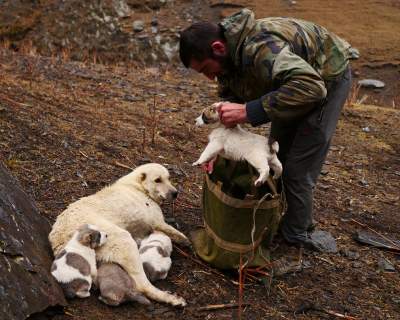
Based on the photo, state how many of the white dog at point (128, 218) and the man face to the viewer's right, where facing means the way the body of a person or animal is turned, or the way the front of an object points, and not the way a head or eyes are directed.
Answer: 1

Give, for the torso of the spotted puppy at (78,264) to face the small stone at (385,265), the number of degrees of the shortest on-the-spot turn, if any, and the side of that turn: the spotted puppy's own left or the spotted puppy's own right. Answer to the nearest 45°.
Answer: approximately 45° to the spotted puppy's own right

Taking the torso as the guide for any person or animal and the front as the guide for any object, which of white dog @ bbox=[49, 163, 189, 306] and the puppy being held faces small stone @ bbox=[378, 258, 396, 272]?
the white dog

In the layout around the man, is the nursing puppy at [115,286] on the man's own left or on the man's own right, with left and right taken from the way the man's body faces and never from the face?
on the man's own left

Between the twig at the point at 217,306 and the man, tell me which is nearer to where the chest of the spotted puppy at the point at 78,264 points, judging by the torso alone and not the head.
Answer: the man

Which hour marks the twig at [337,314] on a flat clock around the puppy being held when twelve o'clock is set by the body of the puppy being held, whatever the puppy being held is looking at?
The twig is roughly at 7 o'clock from the puppy being held.

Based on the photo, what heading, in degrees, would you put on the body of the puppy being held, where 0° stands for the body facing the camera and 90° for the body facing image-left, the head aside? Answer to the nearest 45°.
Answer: approximately 90°

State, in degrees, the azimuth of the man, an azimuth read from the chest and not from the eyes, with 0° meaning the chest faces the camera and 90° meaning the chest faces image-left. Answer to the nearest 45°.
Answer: approximately 90°

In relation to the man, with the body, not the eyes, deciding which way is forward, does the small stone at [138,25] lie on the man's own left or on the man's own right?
on the man's own right

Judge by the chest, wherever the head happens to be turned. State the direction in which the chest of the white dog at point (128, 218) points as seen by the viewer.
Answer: to the viewer's right

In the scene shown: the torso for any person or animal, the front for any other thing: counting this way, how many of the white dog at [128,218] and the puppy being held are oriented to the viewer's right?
1

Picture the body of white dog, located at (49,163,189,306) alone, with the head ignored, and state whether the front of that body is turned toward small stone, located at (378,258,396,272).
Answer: yes

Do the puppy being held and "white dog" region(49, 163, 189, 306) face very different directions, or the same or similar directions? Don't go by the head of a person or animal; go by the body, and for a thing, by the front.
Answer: very different directions
